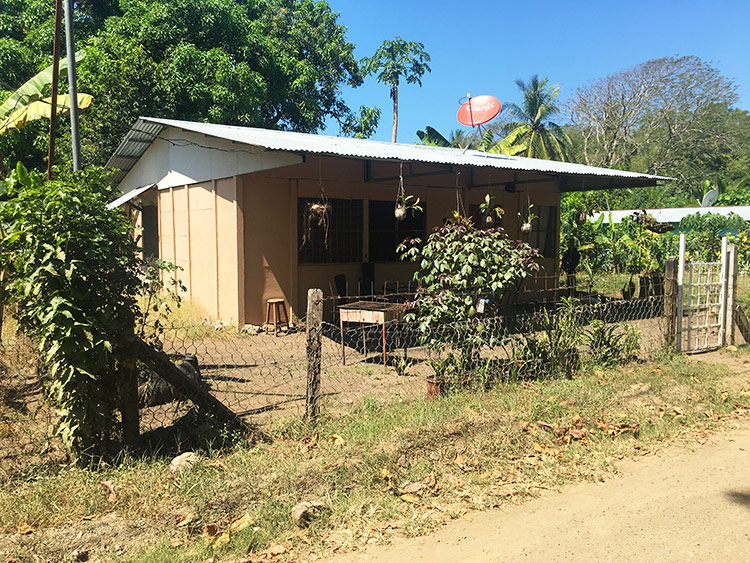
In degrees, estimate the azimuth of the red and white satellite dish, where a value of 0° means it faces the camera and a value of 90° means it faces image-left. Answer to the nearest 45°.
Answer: approximately 45°

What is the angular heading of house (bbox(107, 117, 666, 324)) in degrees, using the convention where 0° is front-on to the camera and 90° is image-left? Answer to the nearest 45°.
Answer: approximately 315°

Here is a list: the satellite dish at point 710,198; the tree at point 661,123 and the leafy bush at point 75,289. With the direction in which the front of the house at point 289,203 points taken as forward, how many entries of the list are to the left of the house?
2

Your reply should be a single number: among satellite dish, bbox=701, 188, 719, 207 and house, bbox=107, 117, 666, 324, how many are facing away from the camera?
0

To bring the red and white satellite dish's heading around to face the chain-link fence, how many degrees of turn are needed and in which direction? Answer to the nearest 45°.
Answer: approximately 45° to its left

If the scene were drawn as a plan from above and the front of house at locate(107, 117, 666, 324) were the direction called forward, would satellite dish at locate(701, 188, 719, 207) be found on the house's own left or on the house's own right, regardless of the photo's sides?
on the house's own left

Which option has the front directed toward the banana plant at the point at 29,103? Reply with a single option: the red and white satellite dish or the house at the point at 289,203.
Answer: the red and white satellite dish

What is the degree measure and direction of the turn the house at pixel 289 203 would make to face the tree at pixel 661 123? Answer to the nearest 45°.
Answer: approximately 90° to its left

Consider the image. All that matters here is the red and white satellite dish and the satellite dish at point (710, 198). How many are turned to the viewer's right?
0

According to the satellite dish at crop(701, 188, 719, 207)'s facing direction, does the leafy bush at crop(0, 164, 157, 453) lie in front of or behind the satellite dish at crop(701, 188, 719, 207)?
in front
